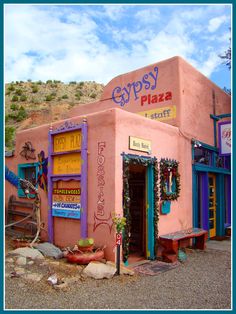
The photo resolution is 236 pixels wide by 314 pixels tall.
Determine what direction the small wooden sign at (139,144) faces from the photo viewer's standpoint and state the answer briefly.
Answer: facing the viewer and to the right of the viewer

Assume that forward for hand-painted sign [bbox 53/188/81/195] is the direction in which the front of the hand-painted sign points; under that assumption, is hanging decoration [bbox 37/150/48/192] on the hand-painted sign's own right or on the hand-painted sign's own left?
on the hand-painted sign's own right

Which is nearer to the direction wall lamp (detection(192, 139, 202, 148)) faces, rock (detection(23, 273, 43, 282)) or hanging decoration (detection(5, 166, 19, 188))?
the rock

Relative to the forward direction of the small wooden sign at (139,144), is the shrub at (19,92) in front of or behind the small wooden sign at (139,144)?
behind

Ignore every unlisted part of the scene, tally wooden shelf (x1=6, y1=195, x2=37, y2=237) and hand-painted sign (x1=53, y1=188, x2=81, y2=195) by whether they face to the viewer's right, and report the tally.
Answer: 0

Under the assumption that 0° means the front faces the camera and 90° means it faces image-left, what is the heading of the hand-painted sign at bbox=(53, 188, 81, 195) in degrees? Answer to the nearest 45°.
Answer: approximately 45°

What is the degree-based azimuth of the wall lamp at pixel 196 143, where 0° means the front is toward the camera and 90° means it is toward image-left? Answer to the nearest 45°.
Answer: approximately 315°

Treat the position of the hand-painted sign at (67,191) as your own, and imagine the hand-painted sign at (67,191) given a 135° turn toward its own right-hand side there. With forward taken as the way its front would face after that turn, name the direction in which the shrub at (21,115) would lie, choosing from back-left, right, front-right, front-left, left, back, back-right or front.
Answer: front

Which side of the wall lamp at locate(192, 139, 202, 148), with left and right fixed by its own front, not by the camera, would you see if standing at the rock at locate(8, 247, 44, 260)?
right
